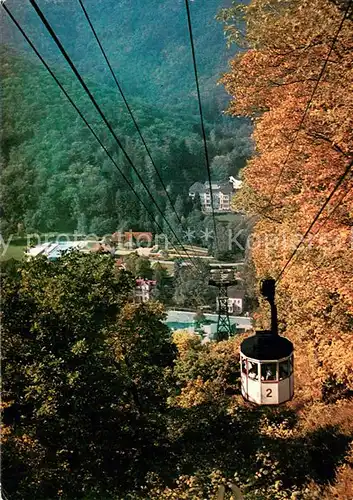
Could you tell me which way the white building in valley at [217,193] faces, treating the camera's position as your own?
facing the viewer

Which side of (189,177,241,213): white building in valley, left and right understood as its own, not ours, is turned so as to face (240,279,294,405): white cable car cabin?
front
